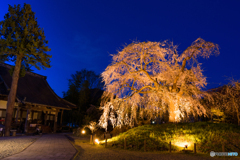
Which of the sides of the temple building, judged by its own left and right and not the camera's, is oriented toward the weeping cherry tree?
front

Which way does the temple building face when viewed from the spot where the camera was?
facing the viewer and to the right of the viewer

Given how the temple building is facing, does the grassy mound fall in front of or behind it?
in front
